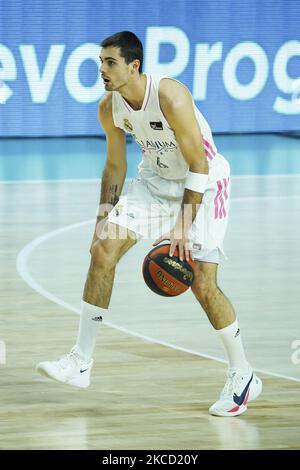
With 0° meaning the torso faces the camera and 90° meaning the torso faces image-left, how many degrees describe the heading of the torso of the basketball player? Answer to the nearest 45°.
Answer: approximately 45°
